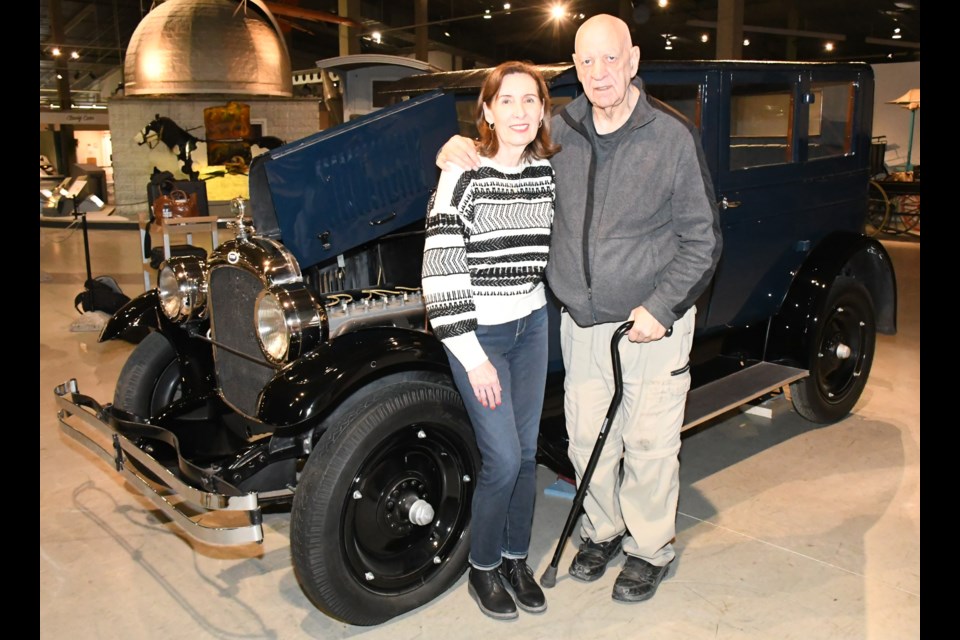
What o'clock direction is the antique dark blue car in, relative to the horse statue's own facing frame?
The antique dark blue car is roughly at 9 o'clock from the horse statue.

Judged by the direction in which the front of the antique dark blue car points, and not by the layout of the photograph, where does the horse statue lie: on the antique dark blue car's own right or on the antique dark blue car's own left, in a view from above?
on the antique dark blue car's own right

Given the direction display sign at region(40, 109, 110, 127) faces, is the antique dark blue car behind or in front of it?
in front

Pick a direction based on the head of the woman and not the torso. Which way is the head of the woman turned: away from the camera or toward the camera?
toward the camera

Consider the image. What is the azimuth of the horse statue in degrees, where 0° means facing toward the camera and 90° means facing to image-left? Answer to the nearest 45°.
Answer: approximately 90°

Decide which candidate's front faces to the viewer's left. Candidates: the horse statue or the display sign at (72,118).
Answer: the horse statue

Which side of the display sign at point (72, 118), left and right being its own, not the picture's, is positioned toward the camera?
front

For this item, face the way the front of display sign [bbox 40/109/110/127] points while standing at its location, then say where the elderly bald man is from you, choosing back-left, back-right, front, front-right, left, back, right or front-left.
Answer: front

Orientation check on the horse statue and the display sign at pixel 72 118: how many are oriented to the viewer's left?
1

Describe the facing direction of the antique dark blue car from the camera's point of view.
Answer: facing the viewer and to the left of the viewer
